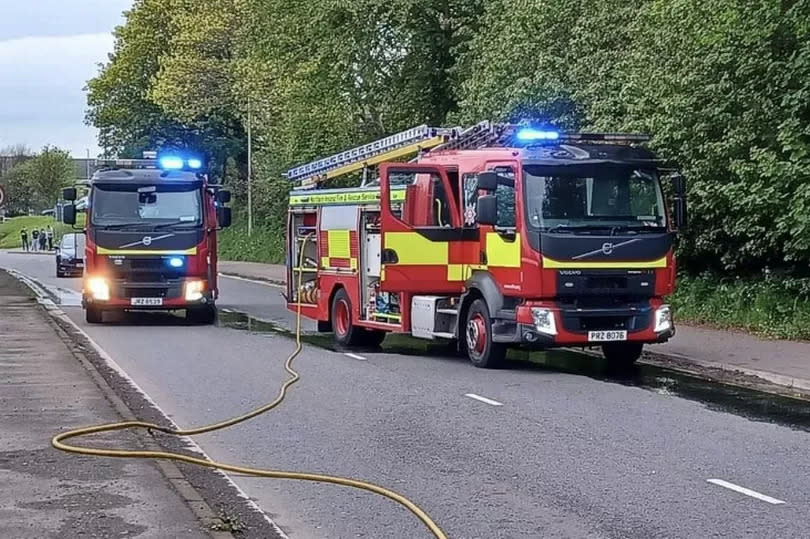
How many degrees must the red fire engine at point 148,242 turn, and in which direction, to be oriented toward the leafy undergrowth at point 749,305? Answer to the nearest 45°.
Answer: approximately 45° to its left

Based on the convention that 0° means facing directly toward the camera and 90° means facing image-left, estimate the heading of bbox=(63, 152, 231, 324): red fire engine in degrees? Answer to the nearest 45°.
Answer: approximately 0°

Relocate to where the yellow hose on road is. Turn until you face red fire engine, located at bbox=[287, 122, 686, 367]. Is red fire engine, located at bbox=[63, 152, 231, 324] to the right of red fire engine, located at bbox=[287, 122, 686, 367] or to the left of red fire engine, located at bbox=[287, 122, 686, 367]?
left

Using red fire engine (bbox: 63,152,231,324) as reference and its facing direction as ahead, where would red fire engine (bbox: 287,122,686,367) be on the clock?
red fire engine (bbox: 287,122,686,367) is roughly at 11 o'clock from red fire engine (bbox: 63,152,231,324).

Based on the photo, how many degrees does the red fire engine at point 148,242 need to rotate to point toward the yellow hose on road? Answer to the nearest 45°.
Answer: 0° — it already faces it

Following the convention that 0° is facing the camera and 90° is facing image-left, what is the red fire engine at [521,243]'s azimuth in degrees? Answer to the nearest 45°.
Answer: approximately 315°

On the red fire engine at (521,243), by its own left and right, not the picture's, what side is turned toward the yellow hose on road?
right

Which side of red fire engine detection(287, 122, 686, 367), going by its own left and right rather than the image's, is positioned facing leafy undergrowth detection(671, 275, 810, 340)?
left
